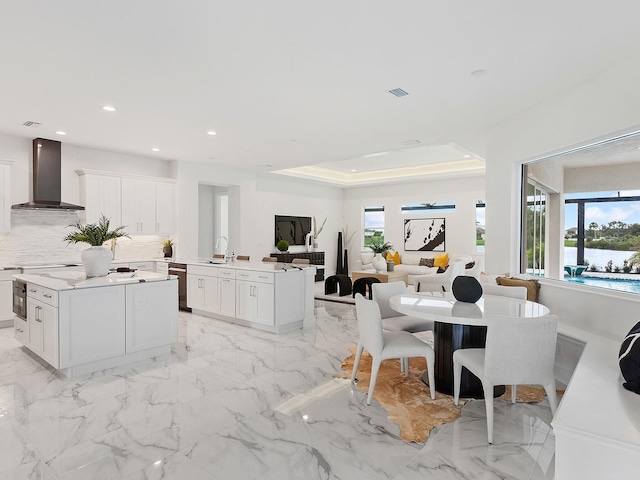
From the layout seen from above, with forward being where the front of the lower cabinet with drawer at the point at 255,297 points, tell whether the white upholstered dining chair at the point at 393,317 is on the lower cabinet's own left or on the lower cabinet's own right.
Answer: on the lower cabinet's own left

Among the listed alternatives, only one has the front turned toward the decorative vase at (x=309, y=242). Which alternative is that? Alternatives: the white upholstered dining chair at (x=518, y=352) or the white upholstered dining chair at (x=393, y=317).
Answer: the white upholstered dining chair at (x=518, y=352)

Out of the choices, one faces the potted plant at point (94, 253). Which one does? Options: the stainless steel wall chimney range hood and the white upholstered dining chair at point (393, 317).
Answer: the stainless steel wall chimney range hood

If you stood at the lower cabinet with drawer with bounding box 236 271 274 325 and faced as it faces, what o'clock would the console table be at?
The console table is roughly at 5 o'clock from the lower cabinet with drawer.

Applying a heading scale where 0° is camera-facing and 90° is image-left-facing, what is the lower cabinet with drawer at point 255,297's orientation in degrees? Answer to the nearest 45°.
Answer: approximately 45°

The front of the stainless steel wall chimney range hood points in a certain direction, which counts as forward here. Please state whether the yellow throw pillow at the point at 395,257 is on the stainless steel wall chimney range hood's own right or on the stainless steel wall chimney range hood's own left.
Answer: on the stainless steel wall chimney range hood's own left

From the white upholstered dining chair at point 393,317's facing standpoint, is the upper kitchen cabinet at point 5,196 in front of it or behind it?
behind

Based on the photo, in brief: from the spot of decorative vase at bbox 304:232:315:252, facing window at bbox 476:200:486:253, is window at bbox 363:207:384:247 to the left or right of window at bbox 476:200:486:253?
left

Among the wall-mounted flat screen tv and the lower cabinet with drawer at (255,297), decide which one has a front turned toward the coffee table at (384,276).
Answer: the wall-mounted flat screen tv

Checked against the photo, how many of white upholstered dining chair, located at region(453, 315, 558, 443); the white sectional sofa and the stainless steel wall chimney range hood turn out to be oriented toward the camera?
2

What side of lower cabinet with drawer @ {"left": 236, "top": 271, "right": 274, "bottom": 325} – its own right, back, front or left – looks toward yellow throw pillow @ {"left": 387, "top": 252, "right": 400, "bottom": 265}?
back

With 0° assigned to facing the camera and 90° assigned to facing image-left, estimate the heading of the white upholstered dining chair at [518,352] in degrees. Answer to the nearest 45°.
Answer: approximately 135°

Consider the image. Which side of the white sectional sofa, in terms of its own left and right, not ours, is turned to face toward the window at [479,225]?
left

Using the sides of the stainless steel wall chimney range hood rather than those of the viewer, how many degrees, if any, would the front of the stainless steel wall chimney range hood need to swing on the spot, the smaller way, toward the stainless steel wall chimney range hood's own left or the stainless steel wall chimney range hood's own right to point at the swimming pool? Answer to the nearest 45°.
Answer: approximately 45° to the stainless steel wall chimney range hood's own left

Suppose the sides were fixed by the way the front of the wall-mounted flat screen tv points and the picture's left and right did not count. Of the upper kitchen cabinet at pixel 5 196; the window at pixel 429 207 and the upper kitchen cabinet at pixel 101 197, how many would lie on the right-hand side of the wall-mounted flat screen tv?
2
